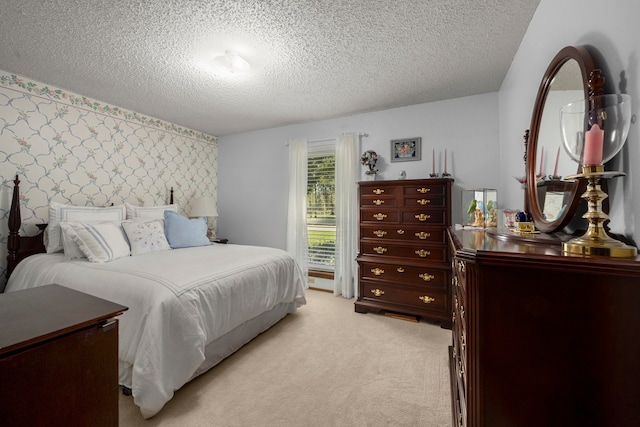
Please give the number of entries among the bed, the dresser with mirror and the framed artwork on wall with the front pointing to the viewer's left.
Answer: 1

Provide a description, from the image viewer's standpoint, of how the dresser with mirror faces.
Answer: facing to the left of the viewer

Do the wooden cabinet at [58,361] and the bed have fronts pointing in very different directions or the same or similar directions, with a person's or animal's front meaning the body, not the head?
same or similar directions

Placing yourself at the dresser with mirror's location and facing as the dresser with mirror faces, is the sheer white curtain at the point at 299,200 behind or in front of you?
in front

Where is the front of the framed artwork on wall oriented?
toward the camera

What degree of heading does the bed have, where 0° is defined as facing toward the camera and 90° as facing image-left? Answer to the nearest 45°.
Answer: approximately 315°

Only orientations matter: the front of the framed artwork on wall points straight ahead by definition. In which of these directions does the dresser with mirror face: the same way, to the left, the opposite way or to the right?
to the right

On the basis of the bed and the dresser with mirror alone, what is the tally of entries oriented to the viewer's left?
1

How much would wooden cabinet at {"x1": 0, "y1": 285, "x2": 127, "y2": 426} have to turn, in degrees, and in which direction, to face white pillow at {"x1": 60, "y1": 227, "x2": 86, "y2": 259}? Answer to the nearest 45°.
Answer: approximately 135° to its left

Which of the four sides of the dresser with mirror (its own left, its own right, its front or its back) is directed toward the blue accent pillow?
front

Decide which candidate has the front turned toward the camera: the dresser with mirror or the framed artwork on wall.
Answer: the framed artwork on wall

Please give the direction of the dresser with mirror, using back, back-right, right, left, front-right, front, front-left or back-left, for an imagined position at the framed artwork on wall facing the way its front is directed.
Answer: front

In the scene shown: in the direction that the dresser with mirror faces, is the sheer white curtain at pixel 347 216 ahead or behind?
ahead

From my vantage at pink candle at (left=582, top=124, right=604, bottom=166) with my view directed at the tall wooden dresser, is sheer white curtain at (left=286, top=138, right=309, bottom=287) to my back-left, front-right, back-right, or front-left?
front-left
